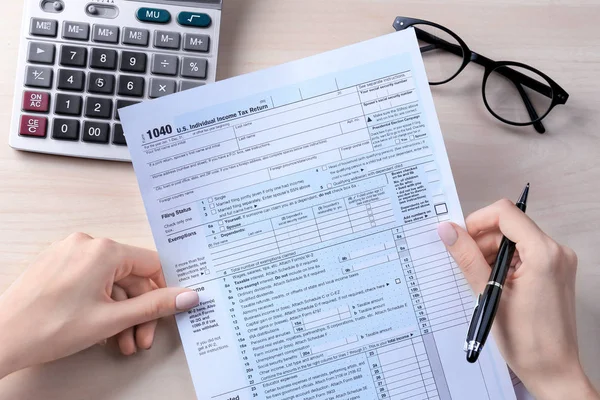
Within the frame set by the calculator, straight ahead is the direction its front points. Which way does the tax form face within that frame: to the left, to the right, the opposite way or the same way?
the same way

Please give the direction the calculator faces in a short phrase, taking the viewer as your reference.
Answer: facing the viewer

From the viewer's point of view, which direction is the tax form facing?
toward the camera

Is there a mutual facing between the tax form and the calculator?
no

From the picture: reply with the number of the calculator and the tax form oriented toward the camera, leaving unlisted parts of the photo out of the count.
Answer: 2
